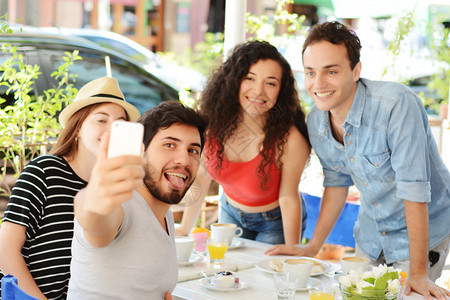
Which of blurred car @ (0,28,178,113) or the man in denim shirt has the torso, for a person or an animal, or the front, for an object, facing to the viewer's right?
the blurred car

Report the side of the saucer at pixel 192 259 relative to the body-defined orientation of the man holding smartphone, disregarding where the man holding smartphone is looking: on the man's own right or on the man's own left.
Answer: on the man's own left

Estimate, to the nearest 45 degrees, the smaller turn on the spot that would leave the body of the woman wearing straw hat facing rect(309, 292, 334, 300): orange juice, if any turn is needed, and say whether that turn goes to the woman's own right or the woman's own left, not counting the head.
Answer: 0° — they already face it

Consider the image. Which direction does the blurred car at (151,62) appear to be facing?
to the viewer's right

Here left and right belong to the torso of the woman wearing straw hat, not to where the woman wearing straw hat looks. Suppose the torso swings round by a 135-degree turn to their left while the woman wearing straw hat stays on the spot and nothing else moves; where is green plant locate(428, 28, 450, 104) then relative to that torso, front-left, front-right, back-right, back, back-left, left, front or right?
front-right

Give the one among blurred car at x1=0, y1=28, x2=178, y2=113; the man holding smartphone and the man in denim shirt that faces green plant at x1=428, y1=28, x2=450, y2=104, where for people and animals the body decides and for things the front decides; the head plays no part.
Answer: the blurred car
